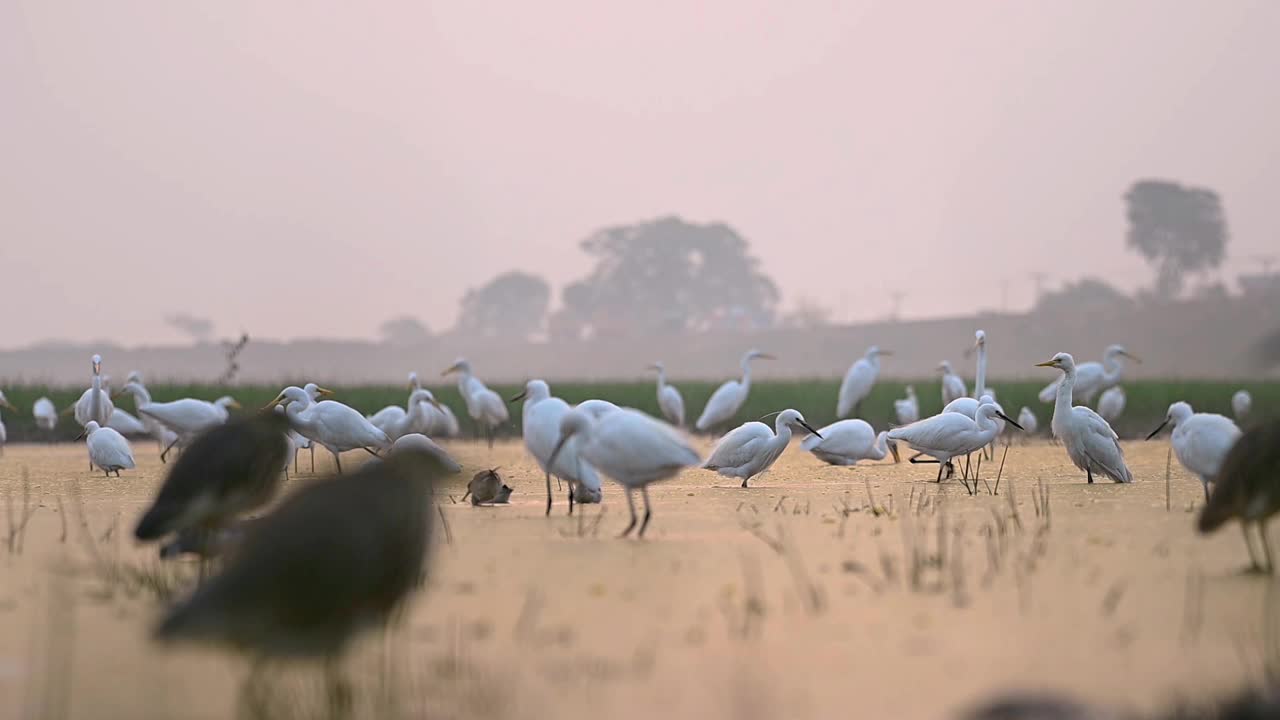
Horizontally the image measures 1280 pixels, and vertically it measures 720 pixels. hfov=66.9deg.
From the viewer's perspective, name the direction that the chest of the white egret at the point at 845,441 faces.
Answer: to the viewer's right

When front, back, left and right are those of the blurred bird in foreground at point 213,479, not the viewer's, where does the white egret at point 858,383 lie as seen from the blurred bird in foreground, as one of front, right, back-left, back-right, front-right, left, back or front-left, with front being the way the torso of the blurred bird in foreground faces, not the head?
front-left

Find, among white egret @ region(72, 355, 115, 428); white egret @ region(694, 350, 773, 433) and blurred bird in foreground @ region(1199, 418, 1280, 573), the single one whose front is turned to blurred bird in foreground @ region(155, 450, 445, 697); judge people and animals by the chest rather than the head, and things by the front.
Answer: white egret @ region(72, 355, 115, 428)

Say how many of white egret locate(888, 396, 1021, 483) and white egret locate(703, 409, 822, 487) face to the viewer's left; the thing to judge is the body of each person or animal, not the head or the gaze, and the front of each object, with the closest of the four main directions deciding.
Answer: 0

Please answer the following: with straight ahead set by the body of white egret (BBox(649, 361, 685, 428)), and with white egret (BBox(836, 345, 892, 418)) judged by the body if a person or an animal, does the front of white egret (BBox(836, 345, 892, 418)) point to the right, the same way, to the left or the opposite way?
the opposite way

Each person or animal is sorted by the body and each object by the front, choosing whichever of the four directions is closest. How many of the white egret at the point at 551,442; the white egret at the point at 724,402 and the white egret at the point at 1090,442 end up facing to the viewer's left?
2

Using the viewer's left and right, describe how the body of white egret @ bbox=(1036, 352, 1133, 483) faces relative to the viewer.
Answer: facing to the left of the viewer

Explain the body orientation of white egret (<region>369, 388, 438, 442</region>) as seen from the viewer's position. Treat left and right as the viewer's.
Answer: facing to the right of the viewer

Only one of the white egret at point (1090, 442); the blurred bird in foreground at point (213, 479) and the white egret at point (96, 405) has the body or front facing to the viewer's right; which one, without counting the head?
the blurred bird in foreground

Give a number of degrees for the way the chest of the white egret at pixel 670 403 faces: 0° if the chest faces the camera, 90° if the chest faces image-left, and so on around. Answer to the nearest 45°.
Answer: approximately 90°

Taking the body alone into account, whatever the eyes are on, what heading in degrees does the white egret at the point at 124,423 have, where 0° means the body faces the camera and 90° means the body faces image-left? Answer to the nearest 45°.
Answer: approximately 90°

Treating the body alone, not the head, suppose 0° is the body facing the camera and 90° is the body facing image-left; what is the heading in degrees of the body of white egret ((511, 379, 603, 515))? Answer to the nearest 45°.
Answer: approximately 90°

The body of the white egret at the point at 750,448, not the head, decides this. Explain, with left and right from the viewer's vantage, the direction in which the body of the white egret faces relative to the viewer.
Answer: facing to the right of the viewer

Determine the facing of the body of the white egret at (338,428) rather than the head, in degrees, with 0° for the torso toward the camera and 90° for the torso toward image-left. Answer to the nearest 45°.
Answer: approximately 90°

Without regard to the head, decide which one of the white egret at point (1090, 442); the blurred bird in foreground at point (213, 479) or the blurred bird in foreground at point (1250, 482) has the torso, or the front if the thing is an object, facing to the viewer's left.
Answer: the white egret

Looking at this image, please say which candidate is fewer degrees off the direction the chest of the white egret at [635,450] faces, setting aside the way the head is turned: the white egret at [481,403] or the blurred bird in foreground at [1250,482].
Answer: the white egret
